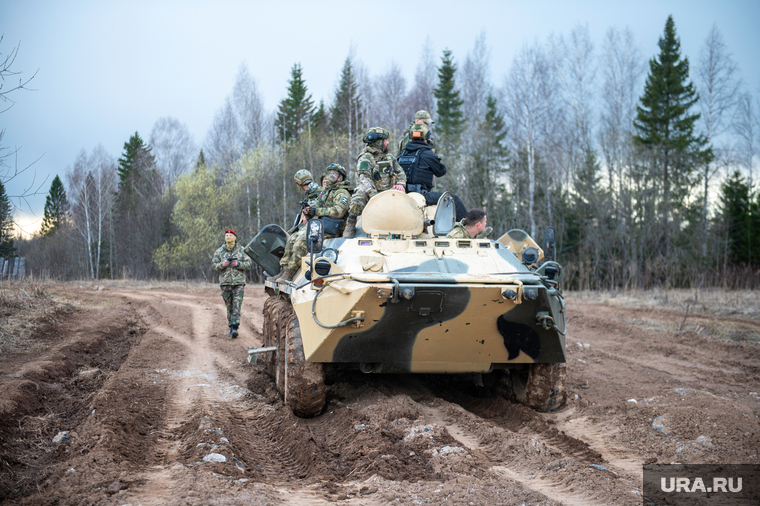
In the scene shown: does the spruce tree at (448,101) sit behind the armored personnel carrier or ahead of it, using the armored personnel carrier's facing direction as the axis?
behind

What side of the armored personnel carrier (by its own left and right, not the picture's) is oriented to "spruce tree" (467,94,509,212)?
back

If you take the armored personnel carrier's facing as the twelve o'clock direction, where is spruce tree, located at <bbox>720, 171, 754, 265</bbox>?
The spruce tree is roughly at 7 o'clock from the armored personnel carrier.

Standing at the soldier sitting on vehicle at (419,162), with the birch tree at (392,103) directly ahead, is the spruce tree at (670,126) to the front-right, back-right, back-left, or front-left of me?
front-right

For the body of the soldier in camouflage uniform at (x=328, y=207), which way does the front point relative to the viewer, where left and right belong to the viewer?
facing the viewer and to the left of the viewer

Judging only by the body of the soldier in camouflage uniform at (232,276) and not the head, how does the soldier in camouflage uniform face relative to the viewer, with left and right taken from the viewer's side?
facing the viewer

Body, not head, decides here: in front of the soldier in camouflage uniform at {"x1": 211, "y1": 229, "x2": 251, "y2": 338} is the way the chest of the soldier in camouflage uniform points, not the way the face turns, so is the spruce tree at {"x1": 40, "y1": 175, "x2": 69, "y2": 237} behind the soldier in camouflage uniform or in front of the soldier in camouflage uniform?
behind

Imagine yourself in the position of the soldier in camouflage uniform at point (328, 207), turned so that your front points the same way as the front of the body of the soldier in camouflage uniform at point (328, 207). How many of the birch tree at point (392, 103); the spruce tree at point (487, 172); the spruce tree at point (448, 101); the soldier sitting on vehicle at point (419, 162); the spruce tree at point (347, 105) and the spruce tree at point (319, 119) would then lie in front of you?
0

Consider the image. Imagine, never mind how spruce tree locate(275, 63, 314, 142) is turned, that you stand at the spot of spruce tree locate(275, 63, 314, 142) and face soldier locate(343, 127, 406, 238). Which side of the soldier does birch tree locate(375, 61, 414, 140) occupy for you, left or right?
left

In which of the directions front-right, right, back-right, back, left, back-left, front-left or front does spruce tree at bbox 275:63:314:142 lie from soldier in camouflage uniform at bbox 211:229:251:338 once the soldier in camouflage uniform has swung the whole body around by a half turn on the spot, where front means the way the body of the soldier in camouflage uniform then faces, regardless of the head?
front

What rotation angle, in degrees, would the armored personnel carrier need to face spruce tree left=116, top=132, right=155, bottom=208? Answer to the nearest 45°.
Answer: approximately 135° to its right

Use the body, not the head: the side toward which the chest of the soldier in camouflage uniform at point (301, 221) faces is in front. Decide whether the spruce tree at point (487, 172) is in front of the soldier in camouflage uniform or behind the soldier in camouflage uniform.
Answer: behind
